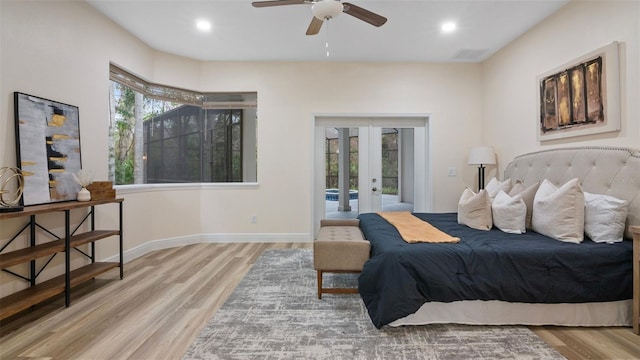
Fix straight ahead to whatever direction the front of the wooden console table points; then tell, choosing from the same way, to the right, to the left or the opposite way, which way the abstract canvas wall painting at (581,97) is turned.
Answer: the opposite way

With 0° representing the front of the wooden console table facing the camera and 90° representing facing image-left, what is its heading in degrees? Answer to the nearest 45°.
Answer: approximately 315°

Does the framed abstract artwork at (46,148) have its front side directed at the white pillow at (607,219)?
yes

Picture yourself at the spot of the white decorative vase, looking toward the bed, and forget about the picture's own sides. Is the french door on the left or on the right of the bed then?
left

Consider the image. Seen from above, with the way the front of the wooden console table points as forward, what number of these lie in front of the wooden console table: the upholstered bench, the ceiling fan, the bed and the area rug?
4

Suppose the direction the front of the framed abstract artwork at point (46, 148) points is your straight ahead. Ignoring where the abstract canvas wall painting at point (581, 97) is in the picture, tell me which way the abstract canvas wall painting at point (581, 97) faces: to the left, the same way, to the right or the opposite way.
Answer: the opposite way

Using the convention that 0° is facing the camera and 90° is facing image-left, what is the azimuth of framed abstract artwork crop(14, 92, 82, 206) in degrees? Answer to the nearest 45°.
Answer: approximately 315°
